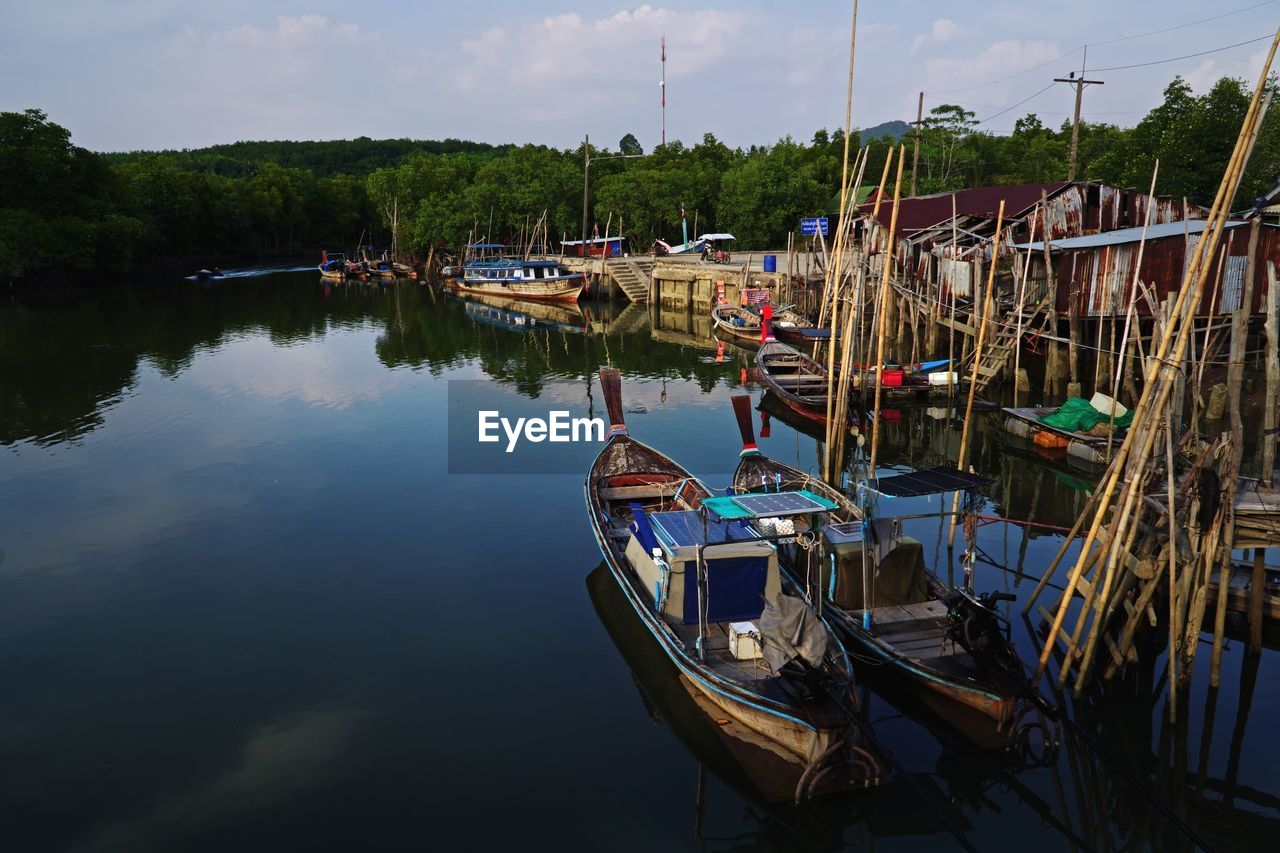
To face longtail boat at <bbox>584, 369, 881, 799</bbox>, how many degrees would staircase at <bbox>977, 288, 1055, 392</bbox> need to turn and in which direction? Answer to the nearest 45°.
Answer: approximately 45° to its left

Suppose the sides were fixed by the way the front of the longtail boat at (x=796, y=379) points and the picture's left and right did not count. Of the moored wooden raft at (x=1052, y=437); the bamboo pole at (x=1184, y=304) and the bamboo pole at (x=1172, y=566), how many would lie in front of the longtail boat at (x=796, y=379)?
0

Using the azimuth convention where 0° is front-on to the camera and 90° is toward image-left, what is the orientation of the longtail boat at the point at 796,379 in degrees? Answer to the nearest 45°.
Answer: approximately 135°

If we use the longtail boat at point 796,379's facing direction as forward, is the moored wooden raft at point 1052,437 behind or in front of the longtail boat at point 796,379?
behind

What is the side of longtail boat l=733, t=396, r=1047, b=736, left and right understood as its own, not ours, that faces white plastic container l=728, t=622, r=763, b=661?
left

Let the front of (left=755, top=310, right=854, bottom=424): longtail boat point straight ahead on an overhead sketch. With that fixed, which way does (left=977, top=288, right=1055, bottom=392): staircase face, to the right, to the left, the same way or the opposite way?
to the left

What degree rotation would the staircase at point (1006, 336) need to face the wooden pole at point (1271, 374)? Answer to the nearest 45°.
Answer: approximately 45° to its left

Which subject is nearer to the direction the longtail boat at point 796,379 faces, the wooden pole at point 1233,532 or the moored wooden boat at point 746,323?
the moored wooden boat

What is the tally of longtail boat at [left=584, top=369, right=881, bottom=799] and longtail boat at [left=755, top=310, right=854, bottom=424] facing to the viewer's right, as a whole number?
0

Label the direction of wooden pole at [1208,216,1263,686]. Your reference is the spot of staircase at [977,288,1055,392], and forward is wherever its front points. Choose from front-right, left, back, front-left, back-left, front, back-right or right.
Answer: front-left

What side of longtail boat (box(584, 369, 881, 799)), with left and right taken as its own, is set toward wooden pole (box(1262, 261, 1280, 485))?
right

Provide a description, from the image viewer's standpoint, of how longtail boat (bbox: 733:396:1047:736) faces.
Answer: facing away from the viewer and to the left of the viewer

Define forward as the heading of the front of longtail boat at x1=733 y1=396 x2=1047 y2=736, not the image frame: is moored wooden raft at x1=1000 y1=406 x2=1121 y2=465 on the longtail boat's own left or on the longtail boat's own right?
on the longtail boat's own right

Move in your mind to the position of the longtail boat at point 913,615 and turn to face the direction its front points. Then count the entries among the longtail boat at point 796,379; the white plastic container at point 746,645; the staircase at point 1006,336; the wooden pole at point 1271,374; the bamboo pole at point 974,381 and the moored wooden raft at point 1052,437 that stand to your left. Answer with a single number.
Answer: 1
